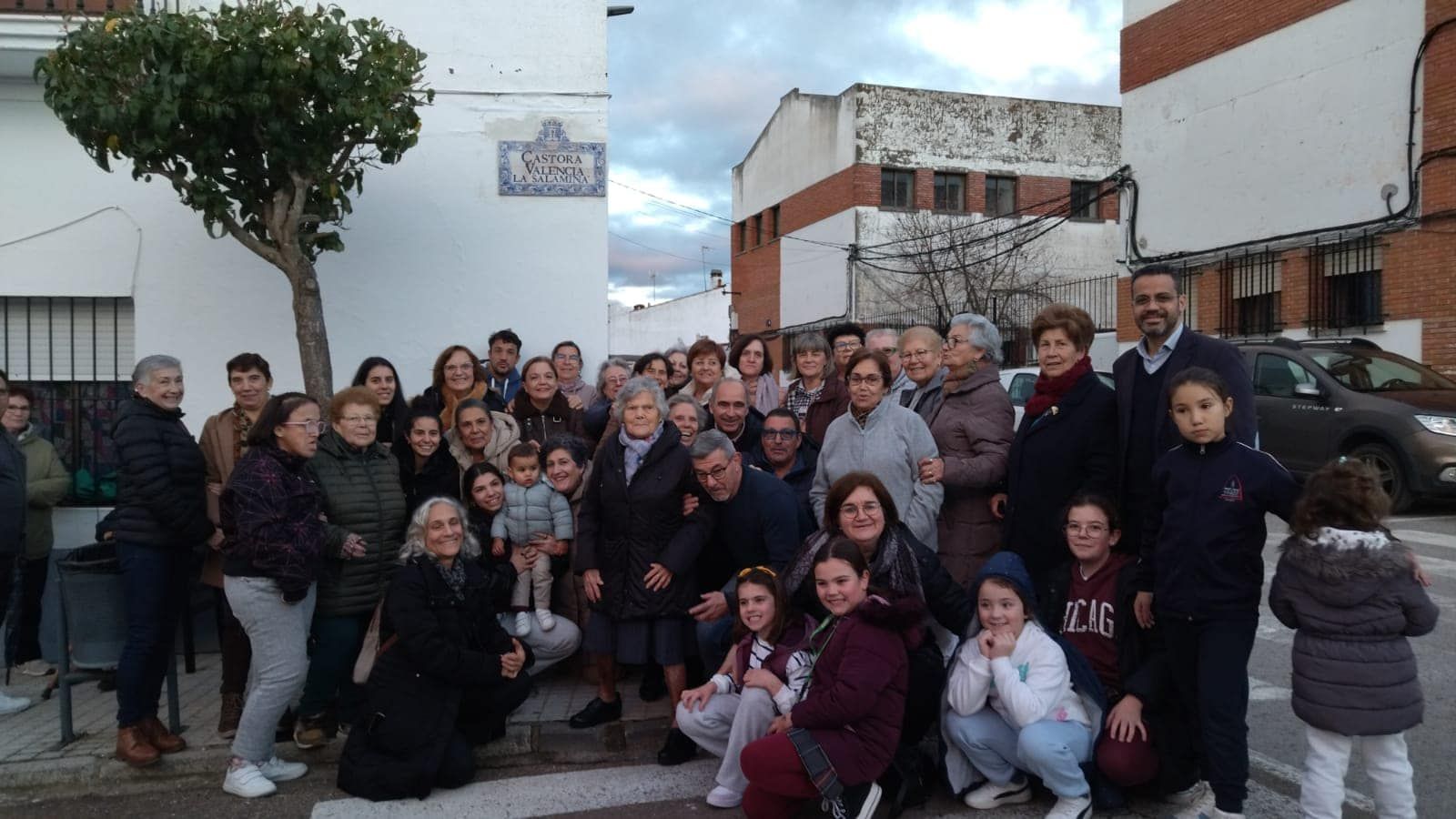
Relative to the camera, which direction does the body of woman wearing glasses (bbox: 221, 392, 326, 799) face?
to the viewer's right

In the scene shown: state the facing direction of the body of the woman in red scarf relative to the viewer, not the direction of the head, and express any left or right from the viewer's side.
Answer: facing the viewer and to the left of the viewer

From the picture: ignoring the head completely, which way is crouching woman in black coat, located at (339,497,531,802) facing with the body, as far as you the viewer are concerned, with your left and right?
facing the viewer and to the right of the viewer

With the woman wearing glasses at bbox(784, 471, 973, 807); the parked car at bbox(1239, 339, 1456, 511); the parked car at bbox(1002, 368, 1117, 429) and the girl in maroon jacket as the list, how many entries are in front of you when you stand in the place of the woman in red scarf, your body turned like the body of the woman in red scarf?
2
